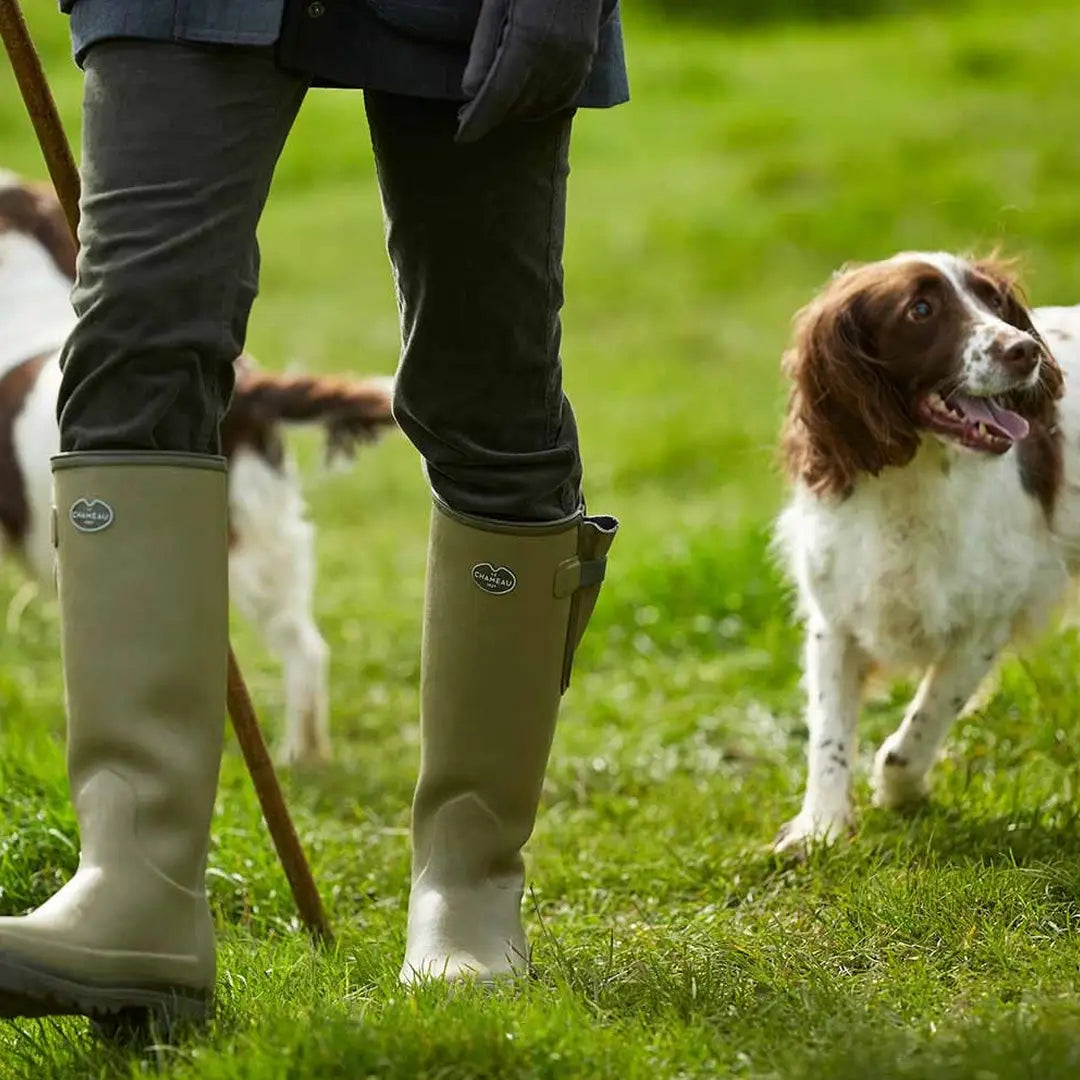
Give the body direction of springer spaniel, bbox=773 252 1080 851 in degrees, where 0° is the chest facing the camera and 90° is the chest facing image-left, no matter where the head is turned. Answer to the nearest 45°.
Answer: approximately 45°

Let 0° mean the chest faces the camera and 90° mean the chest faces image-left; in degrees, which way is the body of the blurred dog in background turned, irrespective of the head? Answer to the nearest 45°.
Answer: approximately 90°

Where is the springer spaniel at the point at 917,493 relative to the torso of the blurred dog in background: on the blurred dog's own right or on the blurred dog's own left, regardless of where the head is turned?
on the blurred dog's own left

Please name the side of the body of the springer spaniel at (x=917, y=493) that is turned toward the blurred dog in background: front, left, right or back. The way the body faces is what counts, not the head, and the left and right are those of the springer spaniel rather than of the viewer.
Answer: right
